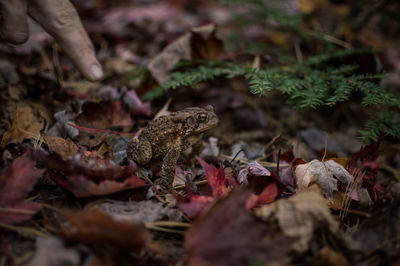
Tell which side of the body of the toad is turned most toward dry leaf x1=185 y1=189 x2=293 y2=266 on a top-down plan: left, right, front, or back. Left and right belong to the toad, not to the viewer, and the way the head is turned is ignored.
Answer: right

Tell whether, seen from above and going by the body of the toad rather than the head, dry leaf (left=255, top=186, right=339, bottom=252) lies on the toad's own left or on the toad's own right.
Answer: on the toad's own right

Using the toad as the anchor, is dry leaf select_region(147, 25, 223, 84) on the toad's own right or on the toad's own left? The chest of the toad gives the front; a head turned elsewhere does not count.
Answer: on the toad's own left

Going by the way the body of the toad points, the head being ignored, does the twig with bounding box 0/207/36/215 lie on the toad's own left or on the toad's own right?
on the toad's own right

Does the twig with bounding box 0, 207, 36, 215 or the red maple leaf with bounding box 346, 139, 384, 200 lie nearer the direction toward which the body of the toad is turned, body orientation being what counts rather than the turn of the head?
the red maple leaf

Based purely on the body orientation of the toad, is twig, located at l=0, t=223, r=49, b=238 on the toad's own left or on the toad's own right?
on the toad's own right

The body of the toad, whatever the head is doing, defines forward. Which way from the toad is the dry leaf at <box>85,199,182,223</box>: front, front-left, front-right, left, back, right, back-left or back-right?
right

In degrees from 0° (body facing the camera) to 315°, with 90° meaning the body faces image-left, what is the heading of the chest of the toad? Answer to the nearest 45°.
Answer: approximately 270°

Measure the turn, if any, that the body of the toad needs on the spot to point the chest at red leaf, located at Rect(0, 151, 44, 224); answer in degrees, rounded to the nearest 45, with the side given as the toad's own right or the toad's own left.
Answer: approximately 135° to the toad's own right

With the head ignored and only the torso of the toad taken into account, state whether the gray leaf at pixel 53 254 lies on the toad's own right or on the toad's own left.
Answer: on the toad's own right

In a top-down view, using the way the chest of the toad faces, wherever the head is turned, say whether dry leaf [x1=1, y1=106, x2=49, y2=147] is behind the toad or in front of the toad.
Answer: behind

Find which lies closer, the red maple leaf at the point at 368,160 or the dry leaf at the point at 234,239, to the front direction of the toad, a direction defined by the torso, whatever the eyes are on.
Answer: the red maple leaf
